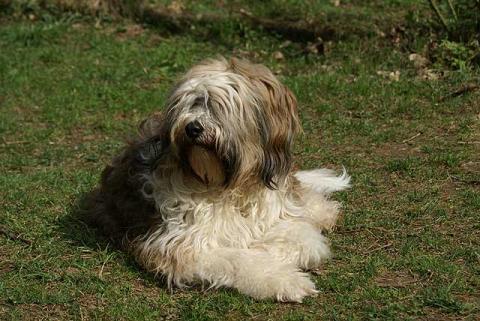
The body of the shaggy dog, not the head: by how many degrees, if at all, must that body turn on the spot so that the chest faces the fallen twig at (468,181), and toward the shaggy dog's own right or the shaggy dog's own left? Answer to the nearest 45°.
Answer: approximately 90° to the shaggy dog's own left
